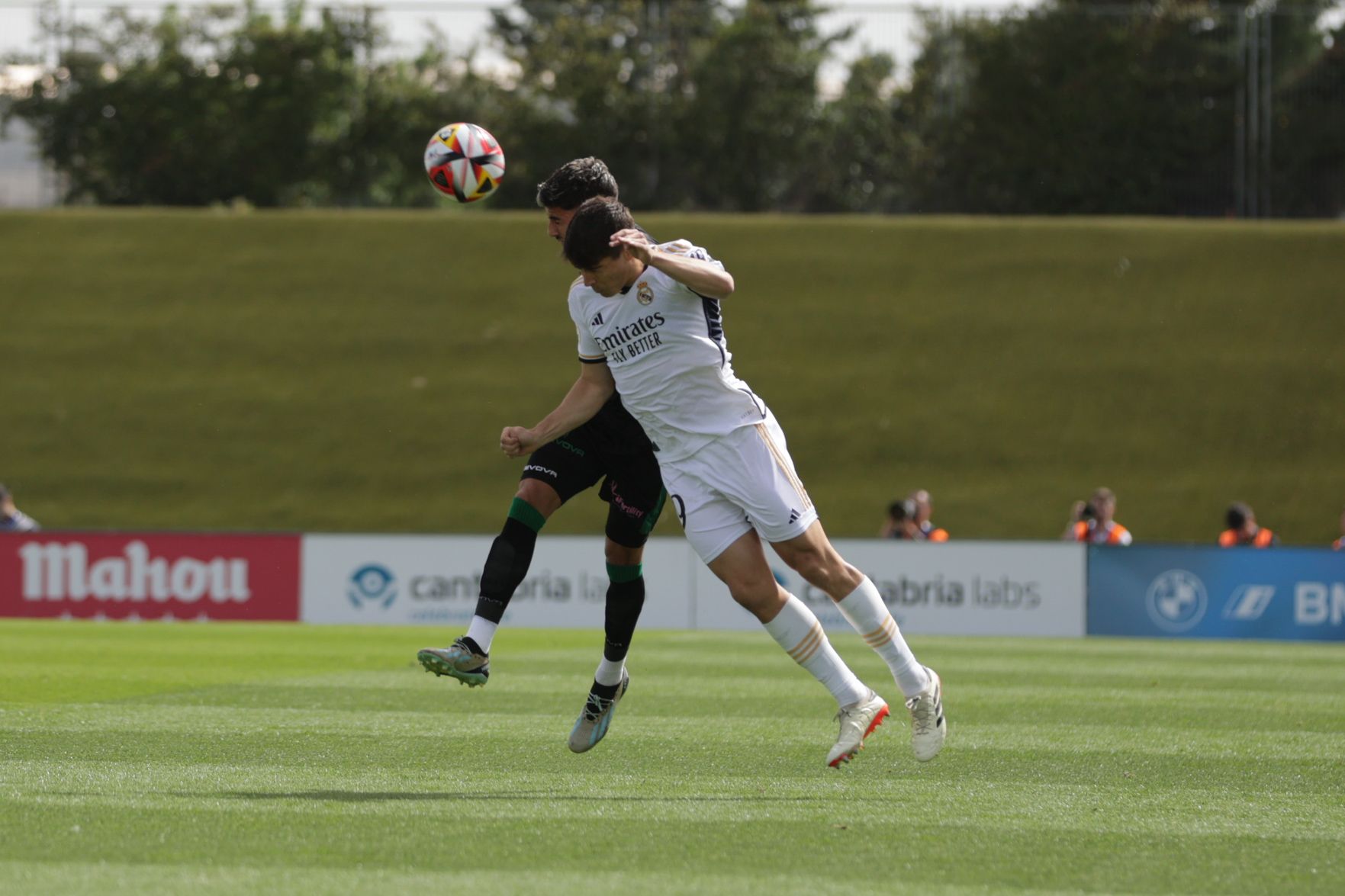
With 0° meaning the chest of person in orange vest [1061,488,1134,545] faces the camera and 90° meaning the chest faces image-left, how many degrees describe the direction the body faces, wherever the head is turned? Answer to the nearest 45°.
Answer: approximately 0°

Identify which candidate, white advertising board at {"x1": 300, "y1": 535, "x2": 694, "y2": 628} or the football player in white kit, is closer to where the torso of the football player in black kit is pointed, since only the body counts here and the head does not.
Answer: the football player in white kit

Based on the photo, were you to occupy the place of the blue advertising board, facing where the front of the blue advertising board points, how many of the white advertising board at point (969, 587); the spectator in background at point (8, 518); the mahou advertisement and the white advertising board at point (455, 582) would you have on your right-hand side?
4

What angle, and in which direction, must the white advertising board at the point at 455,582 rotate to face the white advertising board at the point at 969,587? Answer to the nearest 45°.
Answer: approximately 90° to its left

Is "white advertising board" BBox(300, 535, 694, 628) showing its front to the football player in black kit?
yes

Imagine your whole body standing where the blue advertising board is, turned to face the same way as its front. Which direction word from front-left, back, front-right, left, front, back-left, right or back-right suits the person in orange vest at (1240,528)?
back

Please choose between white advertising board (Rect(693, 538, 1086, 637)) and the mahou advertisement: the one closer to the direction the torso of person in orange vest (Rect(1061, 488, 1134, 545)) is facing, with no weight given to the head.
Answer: the white advertising board

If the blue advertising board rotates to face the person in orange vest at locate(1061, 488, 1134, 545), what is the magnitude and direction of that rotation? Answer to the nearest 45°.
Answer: approximately 135° to its right

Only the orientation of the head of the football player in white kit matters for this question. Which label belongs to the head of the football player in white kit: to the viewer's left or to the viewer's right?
to the viewer's left

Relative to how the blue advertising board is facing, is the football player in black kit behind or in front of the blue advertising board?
in front

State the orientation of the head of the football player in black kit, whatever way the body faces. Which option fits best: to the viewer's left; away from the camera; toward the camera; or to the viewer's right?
to the viewer's left
